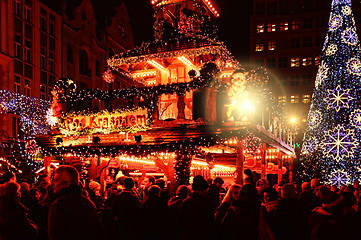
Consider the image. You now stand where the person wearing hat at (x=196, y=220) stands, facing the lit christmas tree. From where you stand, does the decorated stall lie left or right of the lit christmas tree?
left

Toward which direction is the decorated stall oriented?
toward the camera

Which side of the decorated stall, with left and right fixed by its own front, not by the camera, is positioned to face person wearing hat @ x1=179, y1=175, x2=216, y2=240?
front

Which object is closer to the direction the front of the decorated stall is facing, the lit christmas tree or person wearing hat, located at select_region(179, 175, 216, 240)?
the person wearing hat

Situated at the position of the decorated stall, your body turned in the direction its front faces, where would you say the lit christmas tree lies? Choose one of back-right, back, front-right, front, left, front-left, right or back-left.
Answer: back-left

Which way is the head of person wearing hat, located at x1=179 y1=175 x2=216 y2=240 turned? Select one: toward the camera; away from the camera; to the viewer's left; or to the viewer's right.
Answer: away from the camera
